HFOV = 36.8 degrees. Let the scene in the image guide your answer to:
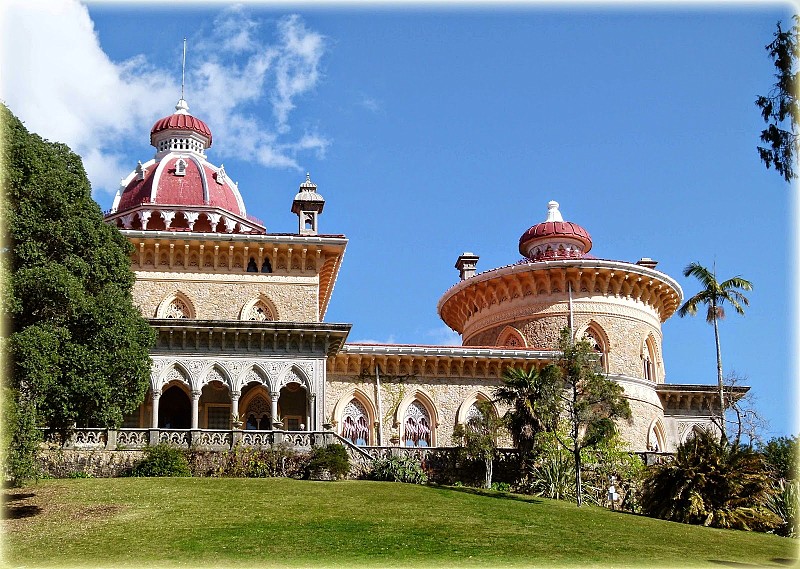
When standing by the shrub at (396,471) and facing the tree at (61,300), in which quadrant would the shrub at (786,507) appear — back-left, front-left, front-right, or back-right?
back-left

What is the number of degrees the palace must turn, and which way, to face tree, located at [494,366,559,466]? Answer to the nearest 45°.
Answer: approximately 45° to its left

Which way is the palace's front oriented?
toward the camera

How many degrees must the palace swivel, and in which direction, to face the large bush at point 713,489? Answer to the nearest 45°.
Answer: approximately 45° to its left

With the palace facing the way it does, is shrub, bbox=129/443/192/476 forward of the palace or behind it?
forward

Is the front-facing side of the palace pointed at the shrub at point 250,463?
yes

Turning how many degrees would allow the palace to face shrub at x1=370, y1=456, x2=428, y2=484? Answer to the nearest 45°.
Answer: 0° — it already faces it

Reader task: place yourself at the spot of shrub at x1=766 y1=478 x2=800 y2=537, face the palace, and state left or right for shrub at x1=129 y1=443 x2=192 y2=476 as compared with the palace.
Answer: left

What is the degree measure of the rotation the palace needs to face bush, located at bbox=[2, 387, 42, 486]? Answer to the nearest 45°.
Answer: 0° — it already faces it

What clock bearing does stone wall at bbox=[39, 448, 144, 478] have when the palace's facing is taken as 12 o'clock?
The stone wall is roughly at 1 o'clock from the palace.
